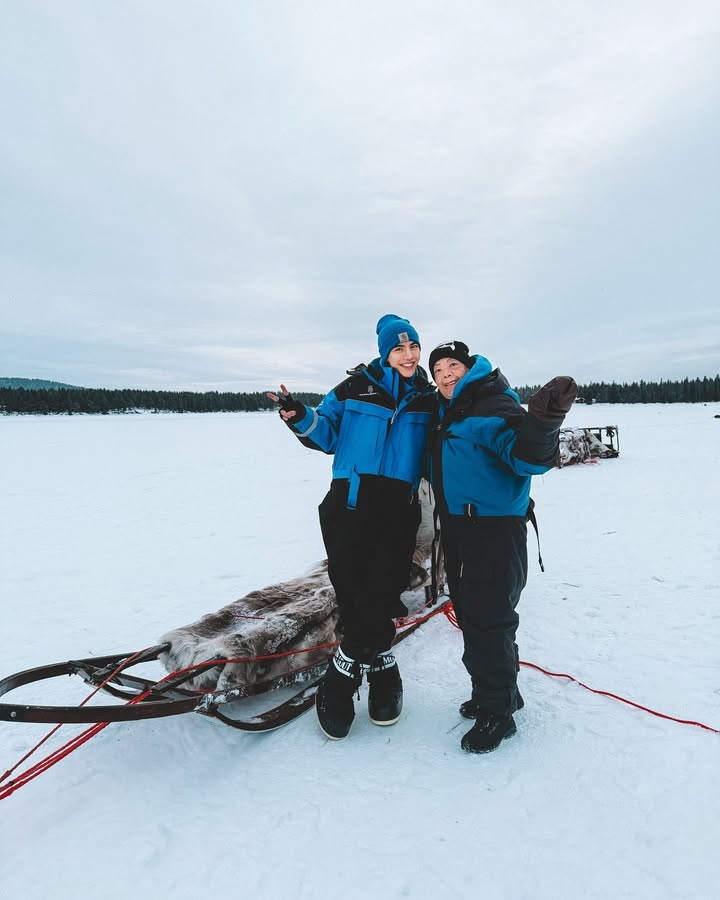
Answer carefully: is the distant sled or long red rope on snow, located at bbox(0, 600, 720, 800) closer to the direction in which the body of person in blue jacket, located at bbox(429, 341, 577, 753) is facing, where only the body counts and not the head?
the long red rope on snow

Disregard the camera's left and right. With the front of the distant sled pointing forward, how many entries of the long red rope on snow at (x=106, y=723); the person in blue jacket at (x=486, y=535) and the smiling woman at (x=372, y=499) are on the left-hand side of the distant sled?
3

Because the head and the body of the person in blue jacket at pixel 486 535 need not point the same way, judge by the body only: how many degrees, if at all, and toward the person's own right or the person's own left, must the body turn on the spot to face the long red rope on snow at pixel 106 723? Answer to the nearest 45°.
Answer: approximately 45° to the person's own right

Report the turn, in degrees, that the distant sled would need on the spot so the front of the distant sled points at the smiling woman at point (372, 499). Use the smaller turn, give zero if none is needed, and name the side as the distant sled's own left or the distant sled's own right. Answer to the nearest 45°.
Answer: approximately 90° to the distant sled's own left

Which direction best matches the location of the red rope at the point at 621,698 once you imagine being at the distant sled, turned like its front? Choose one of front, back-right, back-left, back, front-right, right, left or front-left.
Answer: left

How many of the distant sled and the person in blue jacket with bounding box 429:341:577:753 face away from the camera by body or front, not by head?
0

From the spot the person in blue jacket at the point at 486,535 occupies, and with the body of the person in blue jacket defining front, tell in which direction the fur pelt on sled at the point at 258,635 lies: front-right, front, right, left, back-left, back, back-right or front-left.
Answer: front-right

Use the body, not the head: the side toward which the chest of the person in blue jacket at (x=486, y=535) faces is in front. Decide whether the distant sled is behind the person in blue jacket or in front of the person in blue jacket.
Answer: behind

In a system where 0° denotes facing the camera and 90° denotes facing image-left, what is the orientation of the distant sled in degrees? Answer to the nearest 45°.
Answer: approximately 90°

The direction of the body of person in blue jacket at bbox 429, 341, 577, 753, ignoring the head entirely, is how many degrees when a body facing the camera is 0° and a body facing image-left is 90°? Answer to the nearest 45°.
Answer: approximately 45°

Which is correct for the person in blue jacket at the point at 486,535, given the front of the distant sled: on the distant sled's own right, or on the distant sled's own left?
on the distant sled's own left
